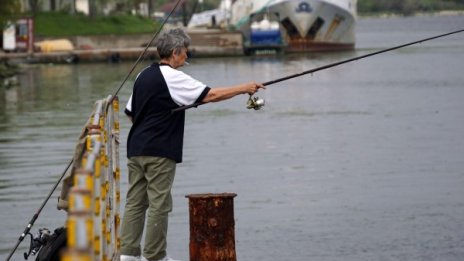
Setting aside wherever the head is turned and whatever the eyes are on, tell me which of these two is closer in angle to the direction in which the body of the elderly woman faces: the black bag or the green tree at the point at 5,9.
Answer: the green tree

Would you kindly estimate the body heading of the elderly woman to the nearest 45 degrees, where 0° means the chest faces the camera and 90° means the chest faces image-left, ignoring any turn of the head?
approximately 225°

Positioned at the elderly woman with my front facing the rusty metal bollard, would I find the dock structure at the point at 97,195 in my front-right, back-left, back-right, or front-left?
back-right

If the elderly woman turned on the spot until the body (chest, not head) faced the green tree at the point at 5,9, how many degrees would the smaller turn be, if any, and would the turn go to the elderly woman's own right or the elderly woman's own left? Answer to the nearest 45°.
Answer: approximately 45° to the elderly woman's own left

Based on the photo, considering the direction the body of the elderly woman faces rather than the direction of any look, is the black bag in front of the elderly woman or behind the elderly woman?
behind
